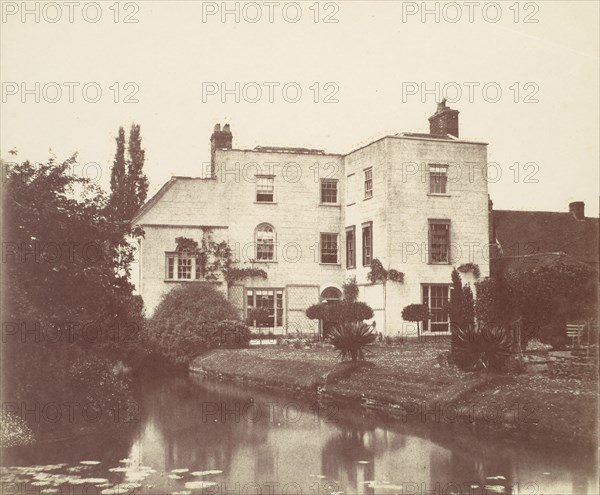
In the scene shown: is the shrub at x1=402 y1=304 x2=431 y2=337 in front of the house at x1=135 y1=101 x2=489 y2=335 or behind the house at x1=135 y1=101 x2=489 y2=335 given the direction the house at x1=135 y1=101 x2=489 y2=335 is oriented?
in front

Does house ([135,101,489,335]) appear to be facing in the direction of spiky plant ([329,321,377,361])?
yes

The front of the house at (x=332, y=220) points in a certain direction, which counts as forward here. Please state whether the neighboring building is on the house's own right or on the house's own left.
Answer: on the house's own left

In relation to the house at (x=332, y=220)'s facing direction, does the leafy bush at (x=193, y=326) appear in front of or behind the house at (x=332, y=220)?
in front

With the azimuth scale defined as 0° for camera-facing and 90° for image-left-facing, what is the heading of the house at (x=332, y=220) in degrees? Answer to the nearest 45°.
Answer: approximately 0°

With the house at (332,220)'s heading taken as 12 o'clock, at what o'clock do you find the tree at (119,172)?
The tree is roughly at 4 o'clock from the house.

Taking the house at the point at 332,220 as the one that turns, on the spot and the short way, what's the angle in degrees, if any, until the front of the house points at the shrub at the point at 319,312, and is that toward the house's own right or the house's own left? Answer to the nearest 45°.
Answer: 0° — it already faces it

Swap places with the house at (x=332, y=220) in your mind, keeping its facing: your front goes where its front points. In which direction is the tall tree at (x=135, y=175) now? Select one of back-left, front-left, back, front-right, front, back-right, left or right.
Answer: back-right

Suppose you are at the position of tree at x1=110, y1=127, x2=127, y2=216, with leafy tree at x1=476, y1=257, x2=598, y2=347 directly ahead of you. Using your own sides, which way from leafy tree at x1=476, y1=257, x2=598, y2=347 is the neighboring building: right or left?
left

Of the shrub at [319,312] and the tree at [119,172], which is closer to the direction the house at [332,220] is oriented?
the shrub

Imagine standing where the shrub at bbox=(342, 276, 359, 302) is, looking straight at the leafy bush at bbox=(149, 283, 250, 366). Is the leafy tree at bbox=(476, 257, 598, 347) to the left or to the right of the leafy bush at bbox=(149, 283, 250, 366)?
left

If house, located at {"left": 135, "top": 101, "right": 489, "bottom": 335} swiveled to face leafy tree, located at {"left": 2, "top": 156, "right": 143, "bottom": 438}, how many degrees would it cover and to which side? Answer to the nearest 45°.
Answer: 0° — it already faces it

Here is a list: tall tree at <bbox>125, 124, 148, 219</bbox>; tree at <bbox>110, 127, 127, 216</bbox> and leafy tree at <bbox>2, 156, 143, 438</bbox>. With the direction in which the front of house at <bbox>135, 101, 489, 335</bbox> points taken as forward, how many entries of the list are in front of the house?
1
